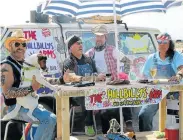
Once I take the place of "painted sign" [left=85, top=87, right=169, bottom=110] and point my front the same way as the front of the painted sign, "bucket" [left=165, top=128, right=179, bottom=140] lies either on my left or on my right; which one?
on my left

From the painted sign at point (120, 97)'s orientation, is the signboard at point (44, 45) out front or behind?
behind

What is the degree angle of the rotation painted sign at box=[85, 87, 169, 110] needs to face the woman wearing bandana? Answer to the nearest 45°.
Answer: approximately 135° to its left

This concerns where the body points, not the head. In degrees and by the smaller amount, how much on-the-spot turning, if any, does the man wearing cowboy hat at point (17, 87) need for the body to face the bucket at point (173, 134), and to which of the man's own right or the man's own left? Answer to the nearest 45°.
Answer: approximately 45° to the man's own left

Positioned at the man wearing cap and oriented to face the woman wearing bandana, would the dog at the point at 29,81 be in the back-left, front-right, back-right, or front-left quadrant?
back-right

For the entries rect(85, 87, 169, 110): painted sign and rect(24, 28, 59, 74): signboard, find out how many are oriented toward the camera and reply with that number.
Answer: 2

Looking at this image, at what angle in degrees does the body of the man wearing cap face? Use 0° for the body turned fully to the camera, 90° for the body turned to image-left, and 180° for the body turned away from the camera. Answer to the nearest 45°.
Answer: approximately 315°

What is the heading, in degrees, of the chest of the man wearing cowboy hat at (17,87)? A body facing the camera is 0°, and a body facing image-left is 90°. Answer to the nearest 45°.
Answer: approximately 315°

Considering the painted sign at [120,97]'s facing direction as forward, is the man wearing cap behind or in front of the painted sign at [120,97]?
behind

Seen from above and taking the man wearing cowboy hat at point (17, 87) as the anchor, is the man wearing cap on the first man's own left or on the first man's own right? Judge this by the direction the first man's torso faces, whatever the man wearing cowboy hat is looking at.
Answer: on the first man's own left

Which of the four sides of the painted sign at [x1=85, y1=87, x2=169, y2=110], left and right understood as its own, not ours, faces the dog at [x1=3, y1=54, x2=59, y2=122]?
right
